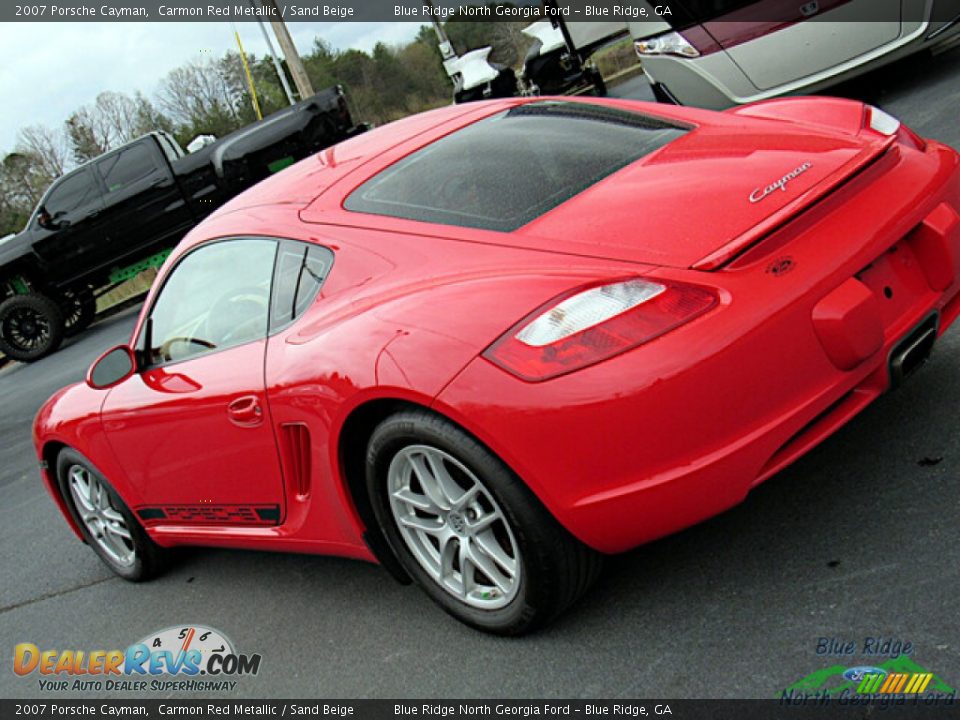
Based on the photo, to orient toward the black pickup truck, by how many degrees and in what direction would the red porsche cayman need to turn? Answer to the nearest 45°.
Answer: approximately 45° to its right

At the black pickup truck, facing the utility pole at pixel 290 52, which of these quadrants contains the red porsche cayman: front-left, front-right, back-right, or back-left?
back-right

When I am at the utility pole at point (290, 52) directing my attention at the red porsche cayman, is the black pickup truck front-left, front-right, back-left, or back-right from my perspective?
front-right

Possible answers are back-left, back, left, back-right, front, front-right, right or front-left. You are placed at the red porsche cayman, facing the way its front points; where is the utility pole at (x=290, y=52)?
front-right

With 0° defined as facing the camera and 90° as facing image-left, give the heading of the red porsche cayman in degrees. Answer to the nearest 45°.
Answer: approximately 135°

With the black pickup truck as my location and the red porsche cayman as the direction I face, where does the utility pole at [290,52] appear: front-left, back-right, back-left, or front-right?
back-left
